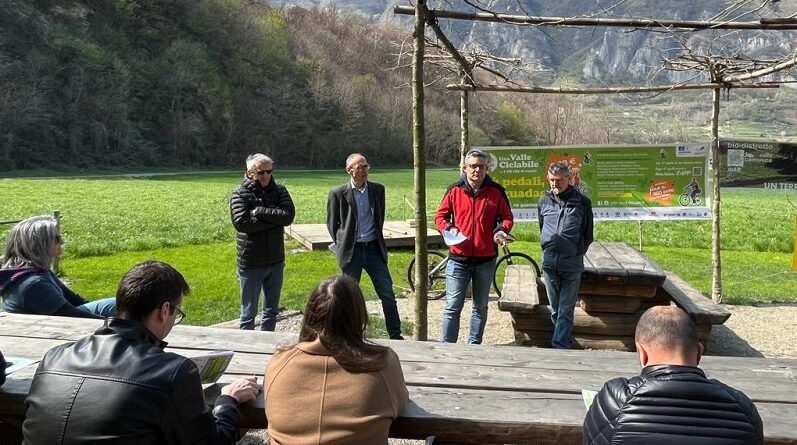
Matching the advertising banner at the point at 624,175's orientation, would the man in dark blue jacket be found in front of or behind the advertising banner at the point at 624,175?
in front

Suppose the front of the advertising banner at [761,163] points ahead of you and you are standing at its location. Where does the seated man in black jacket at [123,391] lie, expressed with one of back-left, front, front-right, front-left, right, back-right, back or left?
front

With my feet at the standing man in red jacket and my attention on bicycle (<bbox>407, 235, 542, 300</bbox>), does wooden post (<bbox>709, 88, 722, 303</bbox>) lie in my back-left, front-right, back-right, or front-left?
front-right

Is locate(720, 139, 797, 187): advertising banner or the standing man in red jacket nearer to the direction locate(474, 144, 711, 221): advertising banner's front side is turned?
the standing man in red jacket

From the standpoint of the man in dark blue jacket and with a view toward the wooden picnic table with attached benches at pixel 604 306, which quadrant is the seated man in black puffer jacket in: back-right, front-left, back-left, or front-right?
back-right

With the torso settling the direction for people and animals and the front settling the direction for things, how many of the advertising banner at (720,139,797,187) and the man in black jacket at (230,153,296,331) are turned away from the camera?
0

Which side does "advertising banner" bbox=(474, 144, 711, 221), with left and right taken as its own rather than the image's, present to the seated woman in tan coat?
front

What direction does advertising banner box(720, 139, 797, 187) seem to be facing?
toward the camera

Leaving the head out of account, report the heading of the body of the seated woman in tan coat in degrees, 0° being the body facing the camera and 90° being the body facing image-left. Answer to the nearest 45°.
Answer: approximately 180°

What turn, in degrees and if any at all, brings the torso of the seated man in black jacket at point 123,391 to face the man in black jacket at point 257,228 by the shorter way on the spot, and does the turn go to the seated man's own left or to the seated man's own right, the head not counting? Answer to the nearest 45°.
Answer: approximately 45° to the seated man's own left

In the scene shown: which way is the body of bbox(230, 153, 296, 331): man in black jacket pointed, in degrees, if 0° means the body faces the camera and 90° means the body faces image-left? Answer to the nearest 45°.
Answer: approximately 315°

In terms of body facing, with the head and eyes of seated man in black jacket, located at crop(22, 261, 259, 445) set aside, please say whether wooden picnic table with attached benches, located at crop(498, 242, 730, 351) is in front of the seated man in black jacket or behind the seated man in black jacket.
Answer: in front

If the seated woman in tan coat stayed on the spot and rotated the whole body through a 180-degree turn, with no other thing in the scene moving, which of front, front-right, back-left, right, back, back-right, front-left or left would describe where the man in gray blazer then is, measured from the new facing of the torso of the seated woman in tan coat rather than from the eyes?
back

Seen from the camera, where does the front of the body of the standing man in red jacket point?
toward the camera

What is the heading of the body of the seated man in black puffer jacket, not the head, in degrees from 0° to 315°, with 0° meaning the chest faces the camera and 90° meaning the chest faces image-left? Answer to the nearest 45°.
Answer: approximately 180°

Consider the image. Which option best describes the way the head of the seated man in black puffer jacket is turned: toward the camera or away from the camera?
away from the camera

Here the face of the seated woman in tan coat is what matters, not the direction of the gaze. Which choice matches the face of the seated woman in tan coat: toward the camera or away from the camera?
away from the camera

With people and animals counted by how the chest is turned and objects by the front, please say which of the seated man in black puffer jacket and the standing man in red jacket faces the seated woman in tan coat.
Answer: the standing man in red jacket
